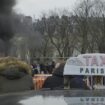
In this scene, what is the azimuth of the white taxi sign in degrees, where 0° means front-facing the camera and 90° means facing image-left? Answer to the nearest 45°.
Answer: approximately 0°
